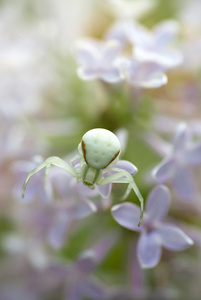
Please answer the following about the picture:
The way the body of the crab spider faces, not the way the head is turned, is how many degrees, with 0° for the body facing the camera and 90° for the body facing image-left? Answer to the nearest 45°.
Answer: approximately 0°

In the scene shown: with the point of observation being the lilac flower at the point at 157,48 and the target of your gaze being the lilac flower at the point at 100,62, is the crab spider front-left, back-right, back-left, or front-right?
front-left

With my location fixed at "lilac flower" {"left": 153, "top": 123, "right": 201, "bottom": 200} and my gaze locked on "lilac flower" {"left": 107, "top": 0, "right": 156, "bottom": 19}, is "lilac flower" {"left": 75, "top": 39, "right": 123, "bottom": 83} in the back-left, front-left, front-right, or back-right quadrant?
front-left
